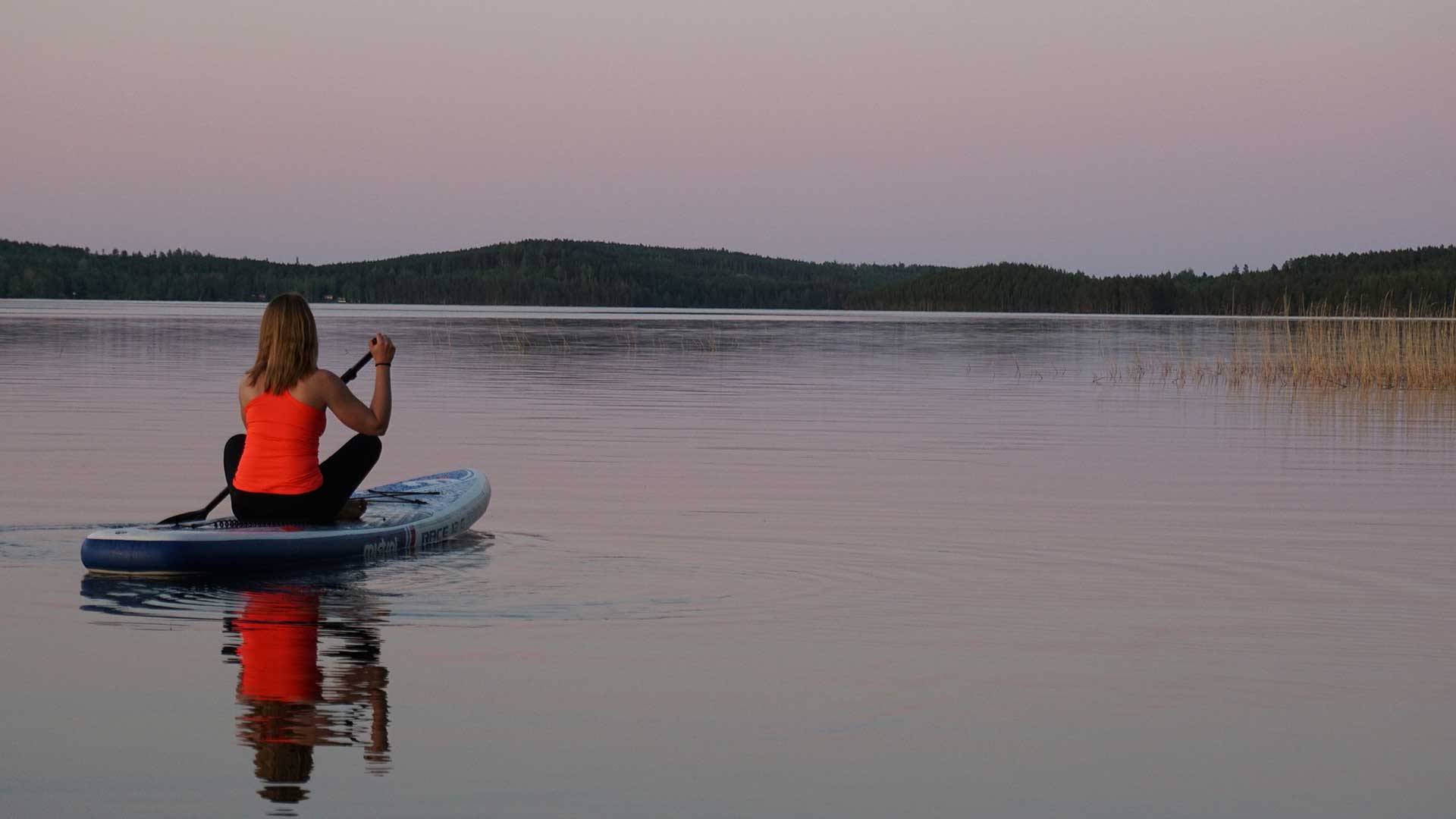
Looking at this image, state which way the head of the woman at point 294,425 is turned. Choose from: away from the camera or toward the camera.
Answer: away from the camera

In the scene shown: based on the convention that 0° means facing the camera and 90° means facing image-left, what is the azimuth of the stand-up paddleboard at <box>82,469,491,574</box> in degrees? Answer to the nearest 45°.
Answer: approximately 225°
